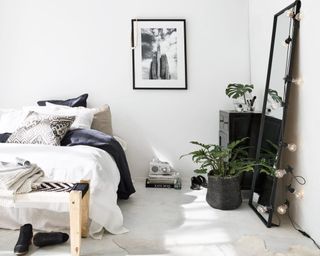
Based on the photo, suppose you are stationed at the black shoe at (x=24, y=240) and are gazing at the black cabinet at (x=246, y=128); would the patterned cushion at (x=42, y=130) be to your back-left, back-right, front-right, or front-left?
front-left

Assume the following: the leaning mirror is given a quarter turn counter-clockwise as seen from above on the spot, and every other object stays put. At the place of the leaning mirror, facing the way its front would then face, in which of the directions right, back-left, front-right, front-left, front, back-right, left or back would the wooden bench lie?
right

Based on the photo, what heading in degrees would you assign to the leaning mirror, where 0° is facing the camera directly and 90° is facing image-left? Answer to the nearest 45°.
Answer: approximately 45°

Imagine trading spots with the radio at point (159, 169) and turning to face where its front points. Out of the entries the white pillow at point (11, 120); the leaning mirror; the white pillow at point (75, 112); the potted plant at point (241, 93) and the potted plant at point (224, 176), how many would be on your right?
2

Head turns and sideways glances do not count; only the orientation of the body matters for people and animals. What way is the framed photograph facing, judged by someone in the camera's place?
facing the viewer

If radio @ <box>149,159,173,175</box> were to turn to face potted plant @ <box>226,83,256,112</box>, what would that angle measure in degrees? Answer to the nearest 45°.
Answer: approximately 90° to its left

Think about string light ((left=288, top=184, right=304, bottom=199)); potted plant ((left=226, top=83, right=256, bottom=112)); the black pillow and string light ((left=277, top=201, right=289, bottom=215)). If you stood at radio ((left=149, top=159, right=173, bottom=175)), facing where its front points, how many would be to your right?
1

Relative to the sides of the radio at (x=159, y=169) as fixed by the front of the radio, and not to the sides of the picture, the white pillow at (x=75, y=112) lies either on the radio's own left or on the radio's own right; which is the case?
on the radio's own right

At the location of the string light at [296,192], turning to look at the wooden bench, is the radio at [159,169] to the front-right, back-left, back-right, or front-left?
front-right
